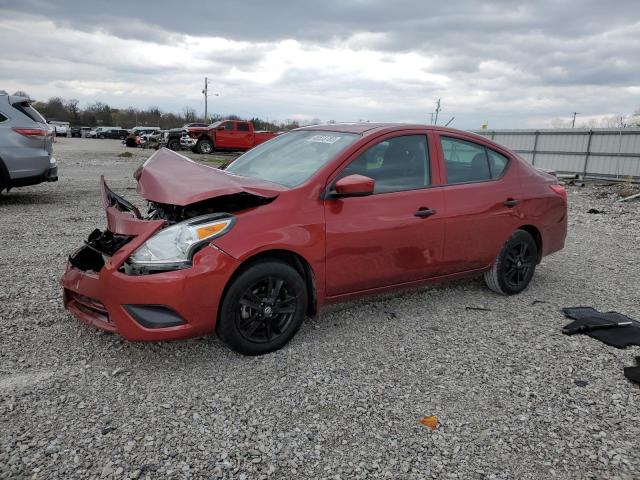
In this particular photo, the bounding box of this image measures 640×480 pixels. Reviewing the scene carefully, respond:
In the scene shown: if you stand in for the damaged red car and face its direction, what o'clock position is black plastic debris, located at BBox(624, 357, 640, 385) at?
The black plastic debris is roughly at 8 o'clock from the damaged red car.

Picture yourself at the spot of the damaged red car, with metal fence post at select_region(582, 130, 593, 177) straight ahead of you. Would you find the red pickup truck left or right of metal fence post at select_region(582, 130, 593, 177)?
left

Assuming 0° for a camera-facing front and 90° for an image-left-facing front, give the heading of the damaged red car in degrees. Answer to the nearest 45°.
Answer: approximately 45°

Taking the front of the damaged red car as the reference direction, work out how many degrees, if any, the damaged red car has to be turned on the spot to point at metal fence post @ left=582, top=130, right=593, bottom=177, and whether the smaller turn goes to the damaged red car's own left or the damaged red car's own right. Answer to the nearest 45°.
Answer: approximately 180°

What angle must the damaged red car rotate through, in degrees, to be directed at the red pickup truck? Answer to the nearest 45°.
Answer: approximately 135° to its right

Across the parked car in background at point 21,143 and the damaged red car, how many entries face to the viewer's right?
0

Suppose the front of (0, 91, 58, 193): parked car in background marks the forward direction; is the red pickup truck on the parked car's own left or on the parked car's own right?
on the parked car's own right
